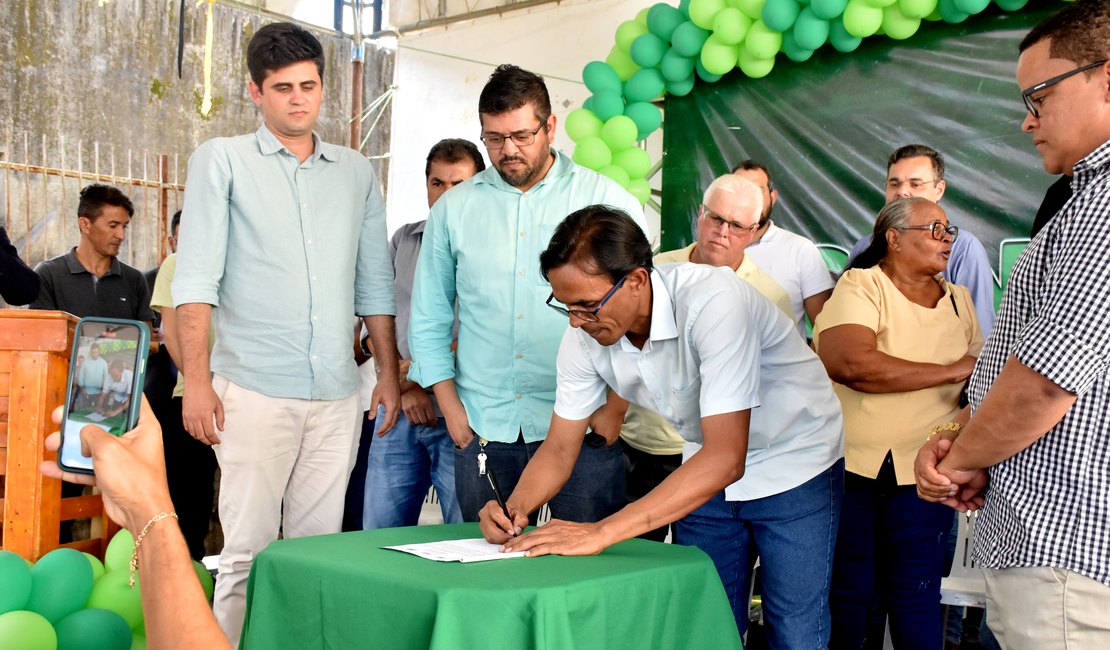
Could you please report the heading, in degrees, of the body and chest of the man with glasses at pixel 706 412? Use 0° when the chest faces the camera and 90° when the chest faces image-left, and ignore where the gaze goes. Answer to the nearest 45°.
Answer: approximately 45°

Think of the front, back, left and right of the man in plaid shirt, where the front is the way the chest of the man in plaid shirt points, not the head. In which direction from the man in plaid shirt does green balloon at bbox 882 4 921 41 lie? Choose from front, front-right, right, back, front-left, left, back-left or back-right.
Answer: right

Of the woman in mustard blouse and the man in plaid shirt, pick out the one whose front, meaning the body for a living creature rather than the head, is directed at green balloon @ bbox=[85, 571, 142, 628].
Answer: the man in plaid shirt

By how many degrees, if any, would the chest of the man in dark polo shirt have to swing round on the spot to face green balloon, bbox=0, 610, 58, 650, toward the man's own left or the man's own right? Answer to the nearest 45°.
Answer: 0° — they already face it

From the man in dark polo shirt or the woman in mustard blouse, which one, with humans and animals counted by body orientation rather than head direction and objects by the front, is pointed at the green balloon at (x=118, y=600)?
the man in dark polo shirt

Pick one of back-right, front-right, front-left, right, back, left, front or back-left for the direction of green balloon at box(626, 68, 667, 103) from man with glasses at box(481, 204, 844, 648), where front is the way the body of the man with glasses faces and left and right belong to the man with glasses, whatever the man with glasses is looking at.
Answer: back-right

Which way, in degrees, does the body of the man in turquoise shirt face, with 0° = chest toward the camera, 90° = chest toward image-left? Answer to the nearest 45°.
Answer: approximately 0°

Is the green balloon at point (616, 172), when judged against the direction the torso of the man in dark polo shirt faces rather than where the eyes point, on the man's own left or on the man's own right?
on the man's own left

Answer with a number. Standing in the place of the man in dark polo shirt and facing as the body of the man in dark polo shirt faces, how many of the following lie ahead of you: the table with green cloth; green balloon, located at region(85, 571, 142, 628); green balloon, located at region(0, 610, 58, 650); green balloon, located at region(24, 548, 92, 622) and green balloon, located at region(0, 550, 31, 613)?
5

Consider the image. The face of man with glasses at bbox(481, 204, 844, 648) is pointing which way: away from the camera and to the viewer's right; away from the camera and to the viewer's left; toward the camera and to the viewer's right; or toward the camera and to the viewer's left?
toward the camera and to the viewer's left

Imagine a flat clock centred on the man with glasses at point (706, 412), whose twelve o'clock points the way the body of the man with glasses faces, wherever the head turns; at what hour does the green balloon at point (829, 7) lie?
The green balloon is roughly at 5 o'clock from the man with glasses.

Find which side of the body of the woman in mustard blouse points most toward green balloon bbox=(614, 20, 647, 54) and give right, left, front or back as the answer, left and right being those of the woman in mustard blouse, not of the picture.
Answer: back

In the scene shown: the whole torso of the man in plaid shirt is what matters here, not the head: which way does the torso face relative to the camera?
to the viewer's left

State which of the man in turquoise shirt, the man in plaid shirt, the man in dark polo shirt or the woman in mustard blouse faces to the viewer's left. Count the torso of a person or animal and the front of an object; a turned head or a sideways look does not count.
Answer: the man in plaid shirt
